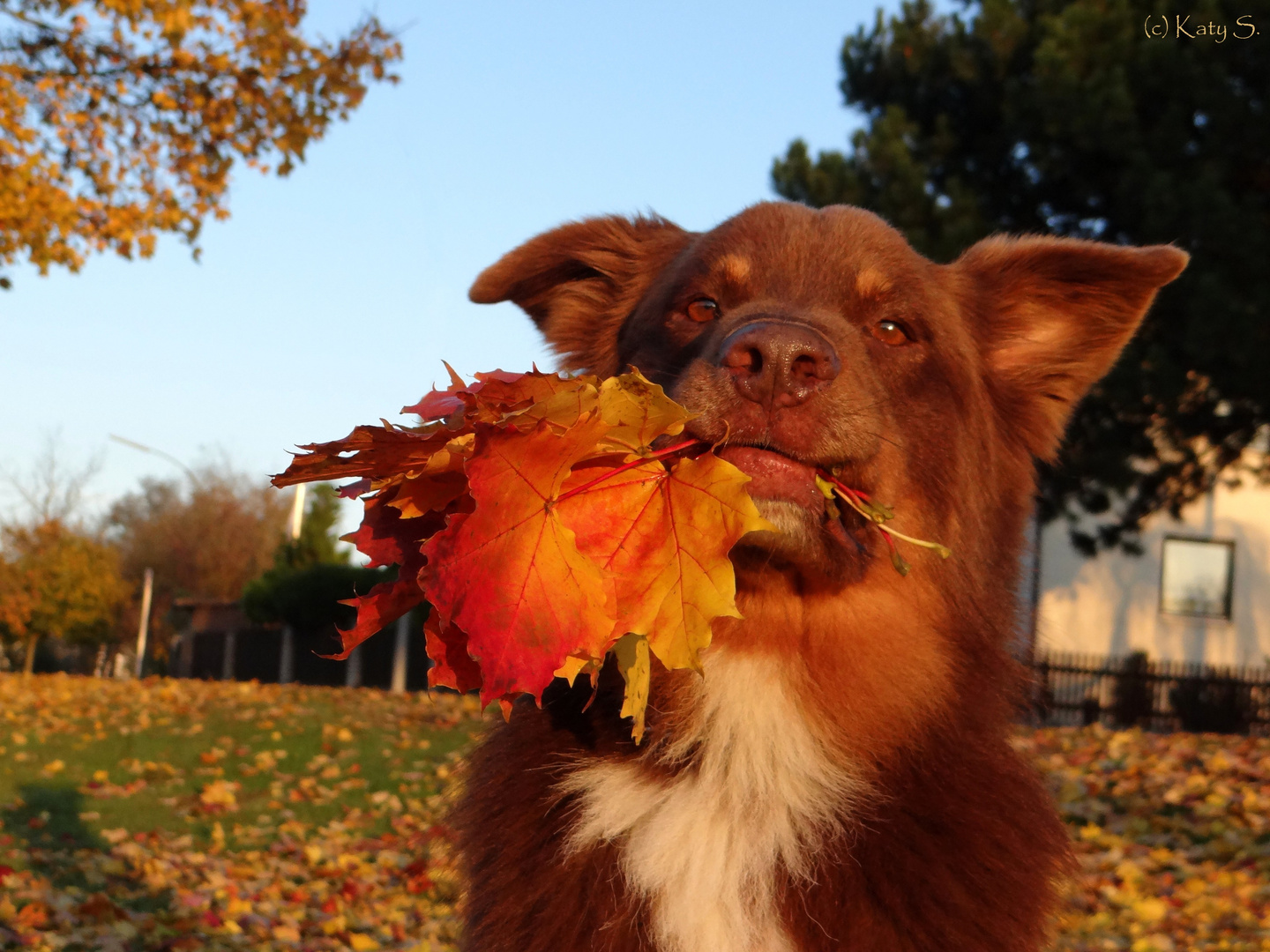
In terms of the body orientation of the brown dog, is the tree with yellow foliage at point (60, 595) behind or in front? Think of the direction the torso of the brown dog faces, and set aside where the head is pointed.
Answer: behind

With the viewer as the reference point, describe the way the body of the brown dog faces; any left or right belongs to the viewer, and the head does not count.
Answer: facing the viewer

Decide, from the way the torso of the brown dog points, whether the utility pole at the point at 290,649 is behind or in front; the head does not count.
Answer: behind

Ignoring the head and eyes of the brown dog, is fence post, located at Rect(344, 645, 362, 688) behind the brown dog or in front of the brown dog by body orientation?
behind

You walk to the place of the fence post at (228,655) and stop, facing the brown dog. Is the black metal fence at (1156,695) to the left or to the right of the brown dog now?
left

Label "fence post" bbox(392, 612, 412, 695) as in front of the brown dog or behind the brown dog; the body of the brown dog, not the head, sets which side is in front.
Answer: behind
